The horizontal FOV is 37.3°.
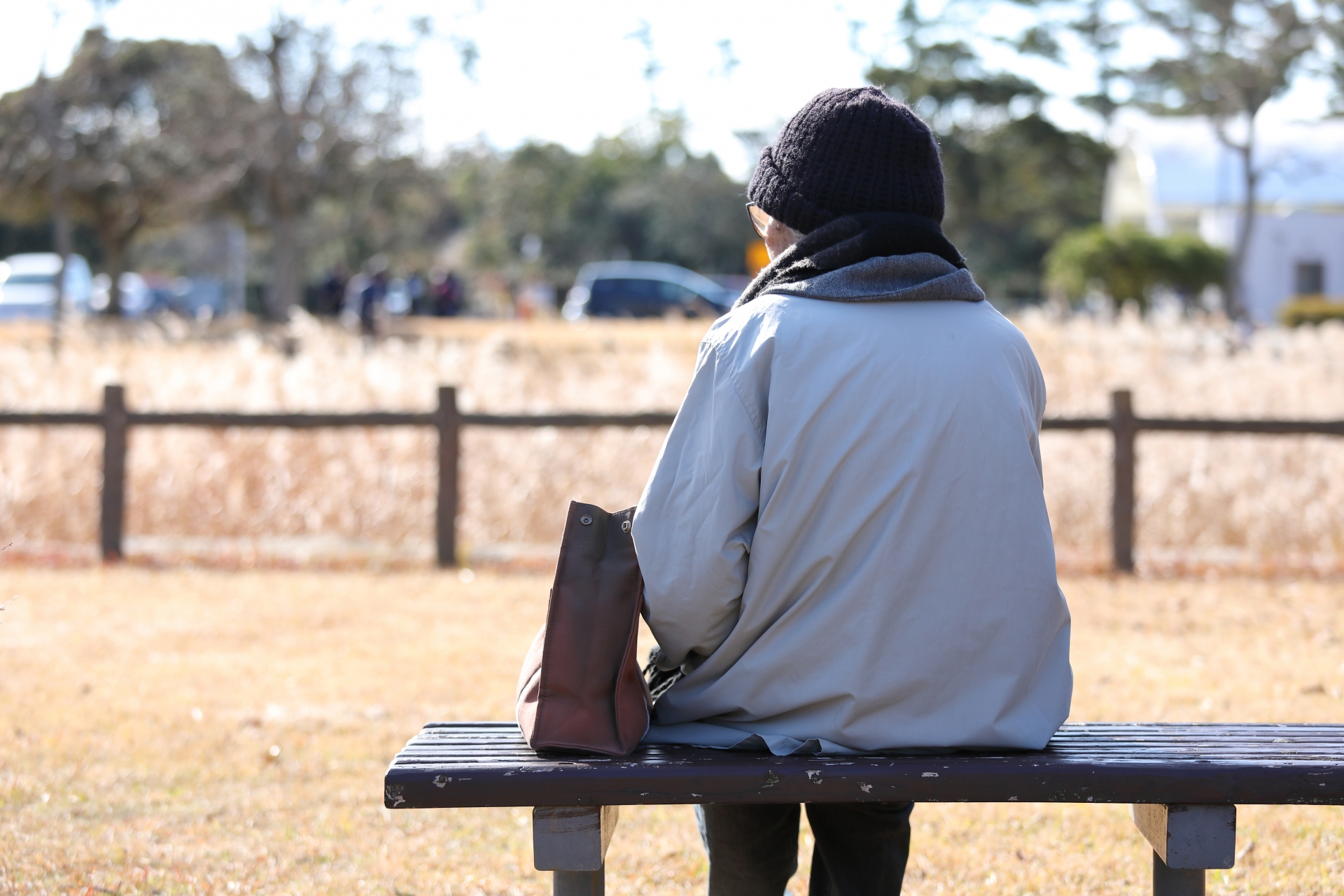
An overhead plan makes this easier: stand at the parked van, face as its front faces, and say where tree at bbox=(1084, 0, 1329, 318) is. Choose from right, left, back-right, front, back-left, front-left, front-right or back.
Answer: front

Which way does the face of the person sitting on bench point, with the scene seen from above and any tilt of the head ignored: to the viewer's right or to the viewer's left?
to the viewer's left

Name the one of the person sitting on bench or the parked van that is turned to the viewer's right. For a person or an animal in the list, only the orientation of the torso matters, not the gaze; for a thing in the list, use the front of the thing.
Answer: the parked van

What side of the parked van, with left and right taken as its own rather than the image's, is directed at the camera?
right

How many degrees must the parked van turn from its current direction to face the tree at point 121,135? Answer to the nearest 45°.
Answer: approximately 180°

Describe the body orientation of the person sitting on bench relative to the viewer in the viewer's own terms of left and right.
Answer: facing away from the viewer

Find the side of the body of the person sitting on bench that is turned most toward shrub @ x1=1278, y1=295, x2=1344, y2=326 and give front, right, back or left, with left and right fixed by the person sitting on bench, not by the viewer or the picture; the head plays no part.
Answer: front

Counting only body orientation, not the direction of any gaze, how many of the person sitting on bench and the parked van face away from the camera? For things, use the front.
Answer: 1

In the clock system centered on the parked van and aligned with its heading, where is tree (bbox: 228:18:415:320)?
The tree is roughly at 5 o'clock from the parked van.

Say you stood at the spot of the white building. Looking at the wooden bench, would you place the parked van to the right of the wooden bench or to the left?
right

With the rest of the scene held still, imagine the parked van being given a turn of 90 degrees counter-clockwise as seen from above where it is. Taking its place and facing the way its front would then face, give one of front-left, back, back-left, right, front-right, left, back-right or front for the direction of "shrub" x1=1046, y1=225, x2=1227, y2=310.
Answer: right

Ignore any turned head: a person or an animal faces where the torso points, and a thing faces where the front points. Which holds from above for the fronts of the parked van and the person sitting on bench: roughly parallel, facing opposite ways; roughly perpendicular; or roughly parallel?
roughly perpendicular

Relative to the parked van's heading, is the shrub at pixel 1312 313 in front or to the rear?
in front

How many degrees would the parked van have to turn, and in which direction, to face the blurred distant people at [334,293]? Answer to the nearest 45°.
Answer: approximately 135° to its right
